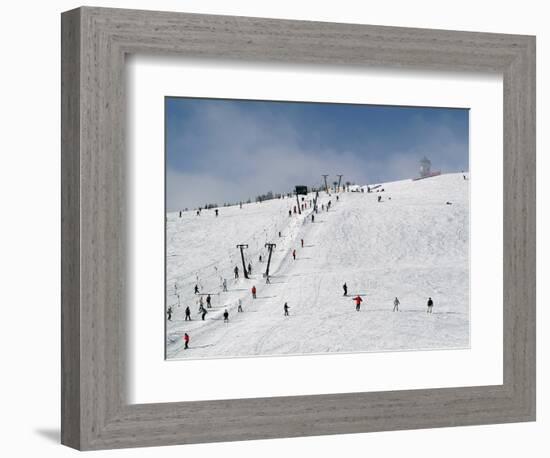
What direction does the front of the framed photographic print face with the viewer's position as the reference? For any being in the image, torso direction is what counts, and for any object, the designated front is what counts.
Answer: facing the viewer and to the right of the viewer
